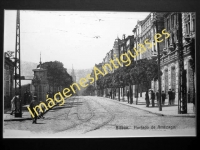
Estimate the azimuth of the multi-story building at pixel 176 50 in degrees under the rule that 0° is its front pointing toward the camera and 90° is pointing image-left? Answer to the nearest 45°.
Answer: approximately 45°

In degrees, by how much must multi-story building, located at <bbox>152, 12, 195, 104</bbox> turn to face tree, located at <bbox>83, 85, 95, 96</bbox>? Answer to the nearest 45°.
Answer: approximately 45° to its right

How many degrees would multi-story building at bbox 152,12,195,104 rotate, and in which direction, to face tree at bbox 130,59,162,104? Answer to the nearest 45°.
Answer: approximately 45° to its right

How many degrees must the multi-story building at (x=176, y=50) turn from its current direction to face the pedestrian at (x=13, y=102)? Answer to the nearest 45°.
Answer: approximately 45° to its left

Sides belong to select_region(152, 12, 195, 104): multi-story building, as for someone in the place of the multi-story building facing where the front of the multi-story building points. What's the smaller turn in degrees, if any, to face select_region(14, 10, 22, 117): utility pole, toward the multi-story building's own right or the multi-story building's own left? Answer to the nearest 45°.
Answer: approximately 45° to the multi-story building's own left

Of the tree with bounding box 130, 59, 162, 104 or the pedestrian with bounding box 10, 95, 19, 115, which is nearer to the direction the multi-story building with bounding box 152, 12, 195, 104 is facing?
the pedestrian
